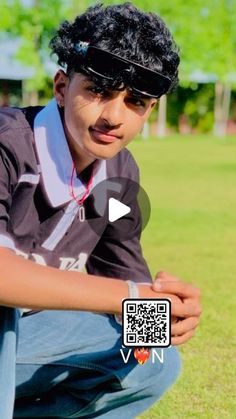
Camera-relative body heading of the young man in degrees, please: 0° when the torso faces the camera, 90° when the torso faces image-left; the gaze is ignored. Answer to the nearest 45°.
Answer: approximately 315°
